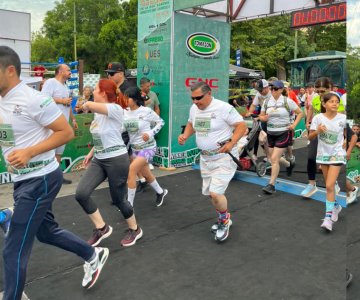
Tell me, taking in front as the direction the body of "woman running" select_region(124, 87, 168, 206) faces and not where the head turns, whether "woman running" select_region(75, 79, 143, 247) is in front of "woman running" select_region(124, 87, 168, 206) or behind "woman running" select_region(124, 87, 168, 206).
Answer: in front

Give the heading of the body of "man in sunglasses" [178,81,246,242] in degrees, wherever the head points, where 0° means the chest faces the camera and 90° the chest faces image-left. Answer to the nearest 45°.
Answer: approximately 45°

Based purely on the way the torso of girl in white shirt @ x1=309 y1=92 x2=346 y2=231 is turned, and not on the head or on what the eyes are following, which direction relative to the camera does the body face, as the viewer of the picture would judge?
toward the camera

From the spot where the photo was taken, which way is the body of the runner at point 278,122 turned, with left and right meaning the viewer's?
facing the viewer and to the left of the viewer

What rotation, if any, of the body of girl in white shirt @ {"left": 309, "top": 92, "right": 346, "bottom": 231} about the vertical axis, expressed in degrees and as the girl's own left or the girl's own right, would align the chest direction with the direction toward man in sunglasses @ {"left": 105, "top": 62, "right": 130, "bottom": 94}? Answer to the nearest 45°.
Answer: approximately 90° to the girl's own right

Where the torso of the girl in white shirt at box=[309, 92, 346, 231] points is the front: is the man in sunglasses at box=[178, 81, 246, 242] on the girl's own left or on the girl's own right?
on the girl's own right

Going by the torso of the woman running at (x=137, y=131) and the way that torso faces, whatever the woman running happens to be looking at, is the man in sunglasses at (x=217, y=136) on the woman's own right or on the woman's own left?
on the woman's own left

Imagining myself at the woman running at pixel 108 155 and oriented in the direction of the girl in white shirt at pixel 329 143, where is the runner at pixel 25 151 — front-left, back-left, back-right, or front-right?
back-right

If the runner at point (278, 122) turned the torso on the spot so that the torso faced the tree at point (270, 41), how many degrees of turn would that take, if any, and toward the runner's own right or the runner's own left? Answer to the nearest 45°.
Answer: approximately 135° to the runner's own right

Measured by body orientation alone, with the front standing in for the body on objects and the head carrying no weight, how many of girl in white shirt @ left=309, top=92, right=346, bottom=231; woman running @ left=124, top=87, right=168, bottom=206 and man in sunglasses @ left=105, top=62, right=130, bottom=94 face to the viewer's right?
0

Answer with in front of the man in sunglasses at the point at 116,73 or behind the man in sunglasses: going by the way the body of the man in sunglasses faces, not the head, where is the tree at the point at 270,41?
behind
